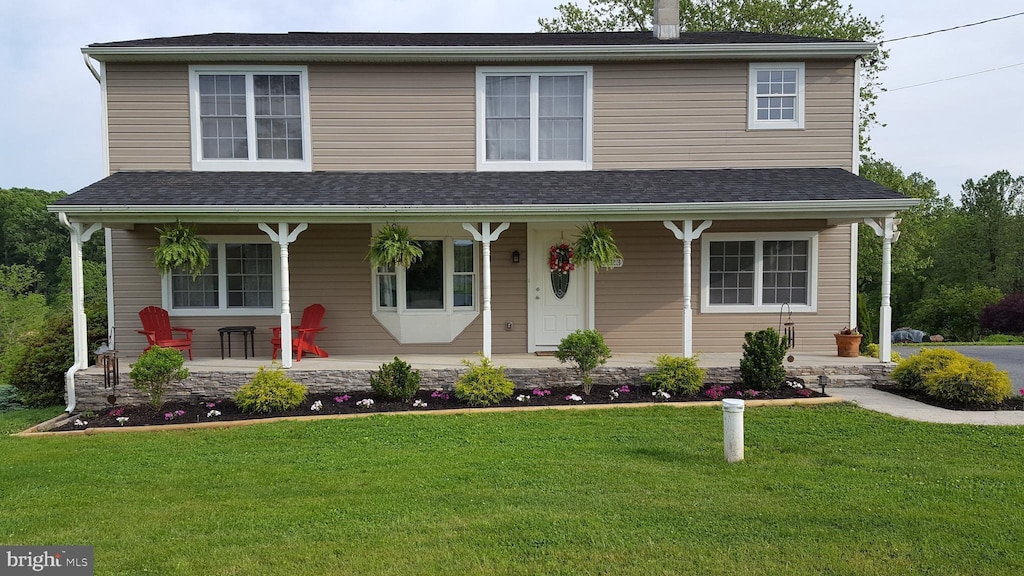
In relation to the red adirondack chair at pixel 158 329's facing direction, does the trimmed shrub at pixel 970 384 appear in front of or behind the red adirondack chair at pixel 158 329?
in front

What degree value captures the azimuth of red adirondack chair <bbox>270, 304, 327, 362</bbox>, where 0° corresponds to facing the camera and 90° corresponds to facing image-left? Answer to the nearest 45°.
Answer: approximately 45°

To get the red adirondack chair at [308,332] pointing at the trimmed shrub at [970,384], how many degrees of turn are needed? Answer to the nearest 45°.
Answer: approximately 90° to its left

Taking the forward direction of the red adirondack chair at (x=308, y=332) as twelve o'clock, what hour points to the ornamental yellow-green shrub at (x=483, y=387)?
The ornamental yellow-green shrub is roughly at 9 o'clock from the red adirondack chair.

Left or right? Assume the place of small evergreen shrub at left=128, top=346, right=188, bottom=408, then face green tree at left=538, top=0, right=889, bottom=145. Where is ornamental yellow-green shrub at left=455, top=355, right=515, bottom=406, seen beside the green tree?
right

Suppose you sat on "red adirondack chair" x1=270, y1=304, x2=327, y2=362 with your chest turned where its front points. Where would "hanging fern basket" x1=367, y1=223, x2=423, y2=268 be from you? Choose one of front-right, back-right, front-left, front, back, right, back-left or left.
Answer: left

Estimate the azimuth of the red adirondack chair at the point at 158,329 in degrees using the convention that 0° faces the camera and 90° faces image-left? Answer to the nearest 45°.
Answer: approximately 315°
